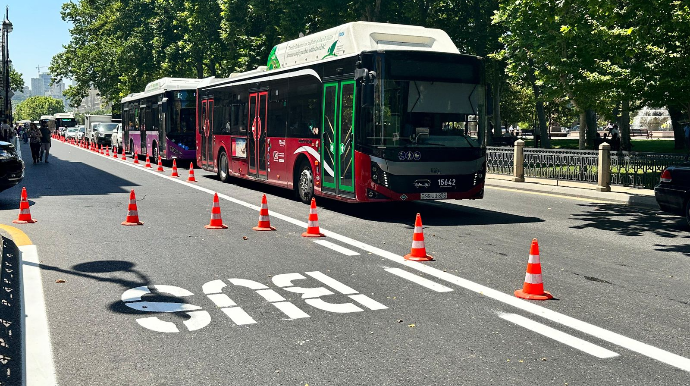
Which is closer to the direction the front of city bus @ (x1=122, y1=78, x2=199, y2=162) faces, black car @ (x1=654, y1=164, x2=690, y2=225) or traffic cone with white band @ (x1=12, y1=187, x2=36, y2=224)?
the black car

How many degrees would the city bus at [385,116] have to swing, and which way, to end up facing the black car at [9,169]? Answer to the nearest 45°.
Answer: approximately 135° to its right

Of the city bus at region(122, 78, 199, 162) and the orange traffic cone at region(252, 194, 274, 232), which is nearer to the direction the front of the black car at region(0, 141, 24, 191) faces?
the orange traffic cone

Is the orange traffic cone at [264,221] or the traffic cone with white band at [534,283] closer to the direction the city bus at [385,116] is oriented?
the traffic cone with white band

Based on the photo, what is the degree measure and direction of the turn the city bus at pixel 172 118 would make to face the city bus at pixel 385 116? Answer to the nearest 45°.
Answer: approximately 45° to its right

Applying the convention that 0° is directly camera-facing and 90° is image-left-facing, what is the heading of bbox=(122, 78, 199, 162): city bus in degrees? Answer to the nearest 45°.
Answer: approximately 315°

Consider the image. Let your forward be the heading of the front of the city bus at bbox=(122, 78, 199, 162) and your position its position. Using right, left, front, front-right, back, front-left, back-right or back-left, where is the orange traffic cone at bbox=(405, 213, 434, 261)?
front-right

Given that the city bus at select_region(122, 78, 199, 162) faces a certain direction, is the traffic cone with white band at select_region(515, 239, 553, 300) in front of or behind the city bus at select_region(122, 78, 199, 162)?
in front

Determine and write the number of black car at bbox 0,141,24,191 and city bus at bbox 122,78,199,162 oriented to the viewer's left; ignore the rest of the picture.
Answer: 0

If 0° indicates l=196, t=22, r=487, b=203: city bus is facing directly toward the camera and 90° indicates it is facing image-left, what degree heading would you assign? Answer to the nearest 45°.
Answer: approximately 315°

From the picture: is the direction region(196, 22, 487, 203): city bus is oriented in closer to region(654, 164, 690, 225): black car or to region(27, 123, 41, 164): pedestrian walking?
the black car

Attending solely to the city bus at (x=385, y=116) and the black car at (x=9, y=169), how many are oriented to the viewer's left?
0
